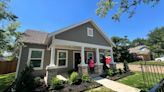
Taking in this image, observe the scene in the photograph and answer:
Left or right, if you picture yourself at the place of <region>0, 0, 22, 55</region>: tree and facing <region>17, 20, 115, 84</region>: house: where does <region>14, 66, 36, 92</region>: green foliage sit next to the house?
right

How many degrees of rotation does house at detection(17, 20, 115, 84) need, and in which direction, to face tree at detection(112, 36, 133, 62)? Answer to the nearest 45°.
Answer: approximately 90° to its left

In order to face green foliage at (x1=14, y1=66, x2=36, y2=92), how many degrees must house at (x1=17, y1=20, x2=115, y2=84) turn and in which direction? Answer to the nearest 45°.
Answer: approximately 90° to its right

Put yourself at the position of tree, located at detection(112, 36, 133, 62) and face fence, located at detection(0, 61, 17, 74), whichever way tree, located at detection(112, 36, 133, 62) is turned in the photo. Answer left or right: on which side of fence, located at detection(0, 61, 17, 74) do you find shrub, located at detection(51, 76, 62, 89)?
left

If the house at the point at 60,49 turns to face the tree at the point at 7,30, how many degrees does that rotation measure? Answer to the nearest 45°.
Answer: approximately 135° to its right

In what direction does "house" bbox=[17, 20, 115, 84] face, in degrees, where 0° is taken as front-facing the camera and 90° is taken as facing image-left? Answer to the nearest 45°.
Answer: approximately 315°

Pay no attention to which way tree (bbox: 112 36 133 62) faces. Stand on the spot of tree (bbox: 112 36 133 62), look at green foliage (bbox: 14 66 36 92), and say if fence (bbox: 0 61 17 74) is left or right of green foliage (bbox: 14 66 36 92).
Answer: right
